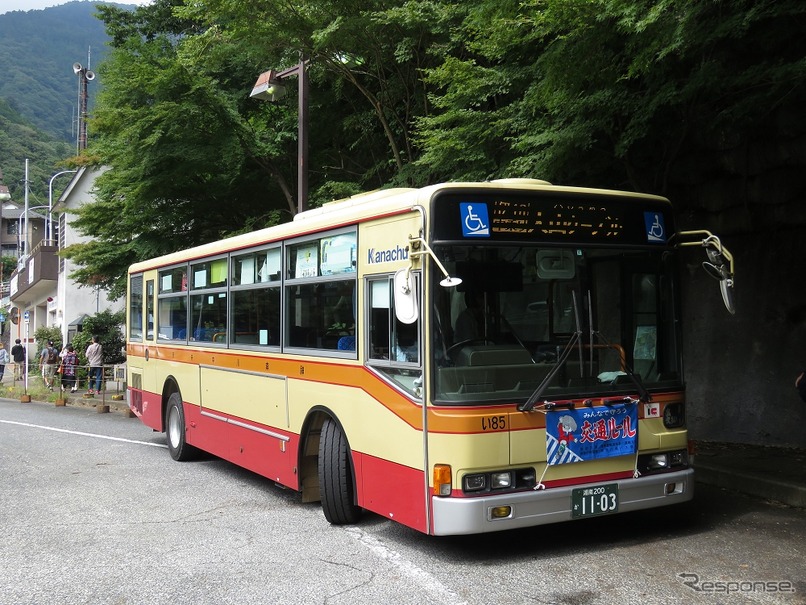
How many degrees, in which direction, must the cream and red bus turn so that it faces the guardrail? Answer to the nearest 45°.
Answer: approximately 180°

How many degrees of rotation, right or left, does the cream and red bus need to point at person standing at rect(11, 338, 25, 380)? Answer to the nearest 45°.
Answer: approximately 180°

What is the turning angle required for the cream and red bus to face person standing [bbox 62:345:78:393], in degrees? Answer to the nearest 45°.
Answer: approximately 180°

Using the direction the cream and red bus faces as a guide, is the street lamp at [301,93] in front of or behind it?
behind

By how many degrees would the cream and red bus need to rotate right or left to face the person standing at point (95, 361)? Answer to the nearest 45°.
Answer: approximately 180°

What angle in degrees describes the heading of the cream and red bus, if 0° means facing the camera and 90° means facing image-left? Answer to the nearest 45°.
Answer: approximately 315°
